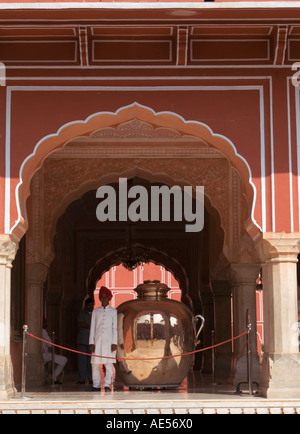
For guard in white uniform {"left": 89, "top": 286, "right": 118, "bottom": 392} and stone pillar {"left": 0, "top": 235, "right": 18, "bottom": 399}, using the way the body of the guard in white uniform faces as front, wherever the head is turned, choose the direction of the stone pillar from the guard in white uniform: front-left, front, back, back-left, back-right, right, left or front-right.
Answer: front-right

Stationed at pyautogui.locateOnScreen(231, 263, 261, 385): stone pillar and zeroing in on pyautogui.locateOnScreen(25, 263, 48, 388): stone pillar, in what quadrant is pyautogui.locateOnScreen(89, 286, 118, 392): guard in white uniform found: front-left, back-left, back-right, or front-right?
front-left

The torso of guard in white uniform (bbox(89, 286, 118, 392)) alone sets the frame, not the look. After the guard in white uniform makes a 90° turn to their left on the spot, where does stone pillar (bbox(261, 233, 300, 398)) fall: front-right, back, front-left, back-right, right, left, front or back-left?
front-right

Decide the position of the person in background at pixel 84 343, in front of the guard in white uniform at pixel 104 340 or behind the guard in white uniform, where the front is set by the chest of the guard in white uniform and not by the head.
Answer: behind

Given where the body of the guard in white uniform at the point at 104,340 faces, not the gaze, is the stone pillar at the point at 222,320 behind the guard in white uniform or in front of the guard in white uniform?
behind

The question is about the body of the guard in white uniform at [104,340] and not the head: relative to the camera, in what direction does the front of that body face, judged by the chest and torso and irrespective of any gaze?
toward the camera

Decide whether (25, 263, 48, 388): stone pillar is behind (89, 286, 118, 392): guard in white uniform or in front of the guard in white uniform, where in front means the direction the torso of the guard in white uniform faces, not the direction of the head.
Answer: behind
